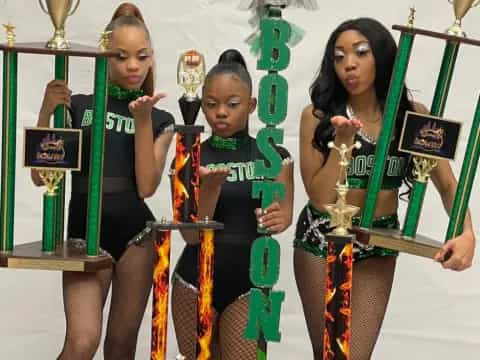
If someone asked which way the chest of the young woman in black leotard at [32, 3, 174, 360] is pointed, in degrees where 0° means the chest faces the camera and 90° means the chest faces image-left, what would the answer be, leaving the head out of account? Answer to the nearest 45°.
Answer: approximately 0°

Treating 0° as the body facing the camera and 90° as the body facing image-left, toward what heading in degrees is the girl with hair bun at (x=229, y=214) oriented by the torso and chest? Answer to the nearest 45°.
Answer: approximately 0°

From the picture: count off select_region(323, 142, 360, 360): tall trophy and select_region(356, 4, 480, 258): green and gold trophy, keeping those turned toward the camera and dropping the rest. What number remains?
2
